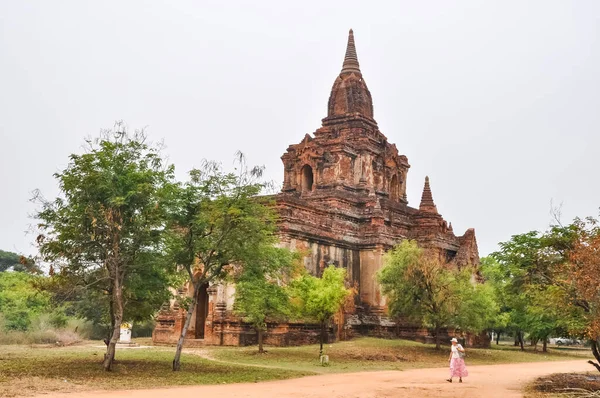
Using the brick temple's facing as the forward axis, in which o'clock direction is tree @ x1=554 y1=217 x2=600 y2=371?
The tree is roughly at 10 o'clock from the brick temple.

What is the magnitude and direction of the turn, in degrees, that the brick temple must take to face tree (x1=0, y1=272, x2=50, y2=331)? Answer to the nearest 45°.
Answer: approximately 45° to its right

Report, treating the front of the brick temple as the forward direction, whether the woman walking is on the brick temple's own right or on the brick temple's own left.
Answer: on the brick temple's own left

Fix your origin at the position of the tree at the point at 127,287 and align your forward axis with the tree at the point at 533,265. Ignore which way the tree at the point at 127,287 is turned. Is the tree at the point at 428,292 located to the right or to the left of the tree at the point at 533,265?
left

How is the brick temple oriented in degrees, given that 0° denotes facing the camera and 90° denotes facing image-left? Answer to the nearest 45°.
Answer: approximately 45°

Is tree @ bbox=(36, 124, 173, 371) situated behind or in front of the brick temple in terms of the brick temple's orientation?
in front

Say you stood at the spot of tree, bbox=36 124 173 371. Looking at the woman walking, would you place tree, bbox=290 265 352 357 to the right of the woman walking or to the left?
left

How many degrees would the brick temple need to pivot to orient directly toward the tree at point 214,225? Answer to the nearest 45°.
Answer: approximately 45° to its left

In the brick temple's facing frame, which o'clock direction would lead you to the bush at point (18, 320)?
The bush is roughly at 2 o'clock from the brick temple.

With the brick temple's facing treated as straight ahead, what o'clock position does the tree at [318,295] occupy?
The tree is roughly at 11 o'clock from the brick temple.

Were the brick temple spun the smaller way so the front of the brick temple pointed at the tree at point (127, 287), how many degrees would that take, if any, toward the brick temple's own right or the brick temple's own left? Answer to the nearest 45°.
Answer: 0° — it already faces it
